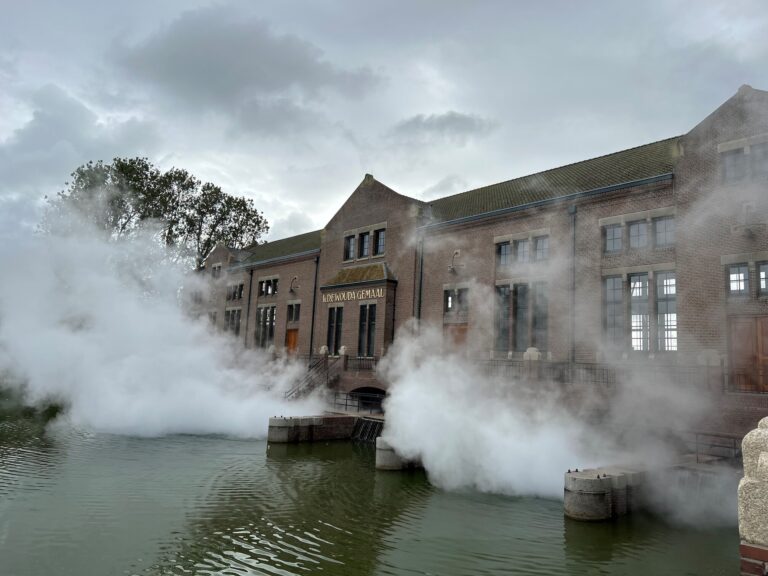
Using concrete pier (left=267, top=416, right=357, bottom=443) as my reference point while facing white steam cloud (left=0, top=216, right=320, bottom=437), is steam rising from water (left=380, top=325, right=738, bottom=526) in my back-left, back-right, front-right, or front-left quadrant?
back-left

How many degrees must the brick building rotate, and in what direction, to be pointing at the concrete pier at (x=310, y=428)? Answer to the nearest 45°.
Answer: approximately 45° to its right

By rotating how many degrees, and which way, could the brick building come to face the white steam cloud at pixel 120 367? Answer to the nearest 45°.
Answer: approximately 45° to its right

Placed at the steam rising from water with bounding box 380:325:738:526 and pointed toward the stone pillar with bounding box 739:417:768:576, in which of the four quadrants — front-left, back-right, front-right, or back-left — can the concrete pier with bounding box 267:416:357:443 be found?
back-right

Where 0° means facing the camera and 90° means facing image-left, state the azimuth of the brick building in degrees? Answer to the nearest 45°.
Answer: approximately 45°

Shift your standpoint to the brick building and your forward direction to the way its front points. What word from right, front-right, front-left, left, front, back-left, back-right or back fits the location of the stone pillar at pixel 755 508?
front-left

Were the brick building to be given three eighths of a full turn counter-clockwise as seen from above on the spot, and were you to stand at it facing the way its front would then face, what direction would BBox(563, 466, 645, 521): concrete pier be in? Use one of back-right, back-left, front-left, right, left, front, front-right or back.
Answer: right
